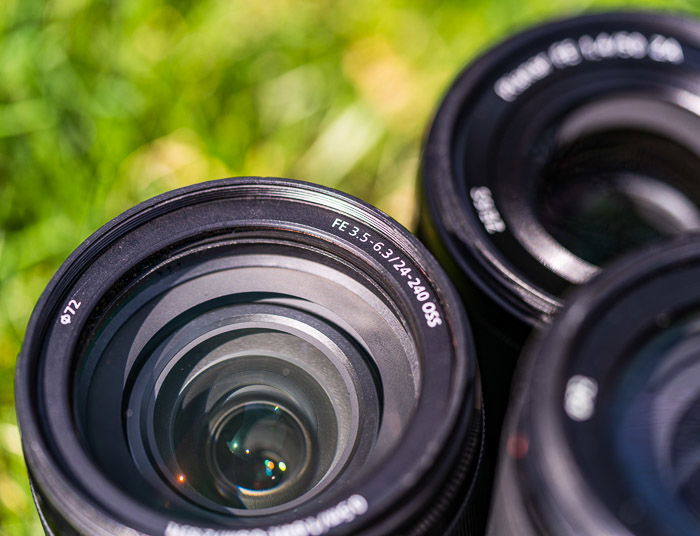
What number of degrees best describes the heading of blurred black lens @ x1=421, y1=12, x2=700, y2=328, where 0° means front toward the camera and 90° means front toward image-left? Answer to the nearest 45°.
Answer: approximately 0°

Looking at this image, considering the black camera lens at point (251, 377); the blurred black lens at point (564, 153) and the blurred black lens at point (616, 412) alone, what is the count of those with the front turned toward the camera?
3
